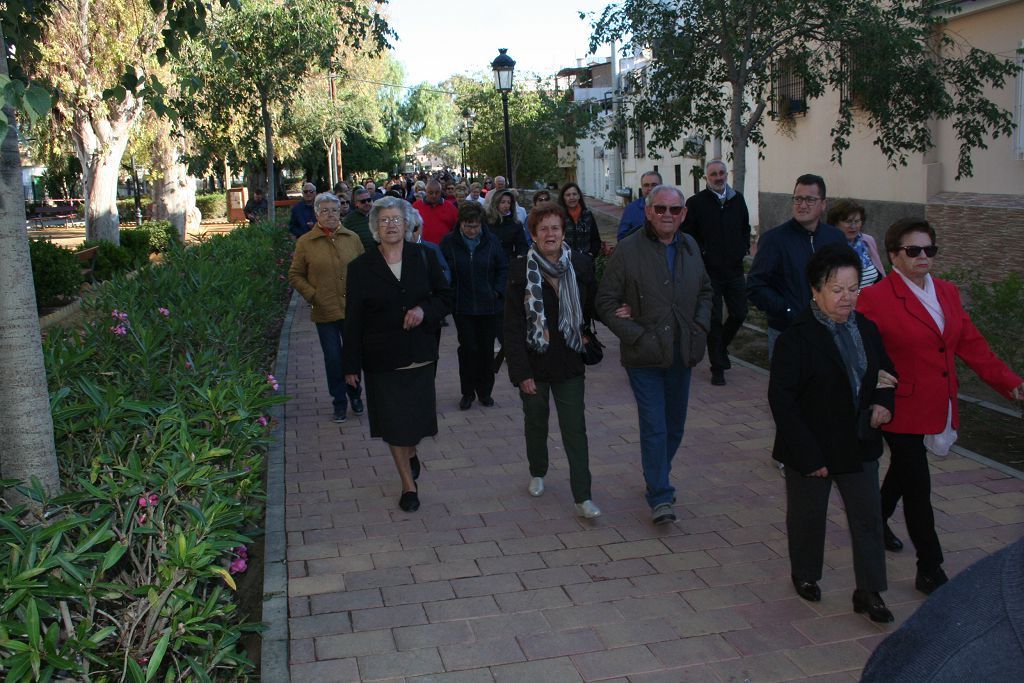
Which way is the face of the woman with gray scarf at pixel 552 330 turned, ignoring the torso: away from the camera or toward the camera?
toward the camera

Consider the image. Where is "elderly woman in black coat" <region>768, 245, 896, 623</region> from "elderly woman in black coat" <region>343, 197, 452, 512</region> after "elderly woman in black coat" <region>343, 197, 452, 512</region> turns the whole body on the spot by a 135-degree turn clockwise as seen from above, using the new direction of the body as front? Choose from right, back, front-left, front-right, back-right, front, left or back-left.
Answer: back

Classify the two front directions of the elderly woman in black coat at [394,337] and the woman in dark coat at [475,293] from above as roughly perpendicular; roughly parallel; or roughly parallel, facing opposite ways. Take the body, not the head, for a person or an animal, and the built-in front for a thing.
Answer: roughly parallel

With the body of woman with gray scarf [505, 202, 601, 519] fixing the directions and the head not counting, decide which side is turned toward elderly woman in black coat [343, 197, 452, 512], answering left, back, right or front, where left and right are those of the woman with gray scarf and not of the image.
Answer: right

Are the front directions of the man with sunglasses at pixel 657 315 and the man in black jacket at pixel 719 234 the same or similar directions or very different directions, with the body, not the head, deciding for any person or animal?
same or similar directions

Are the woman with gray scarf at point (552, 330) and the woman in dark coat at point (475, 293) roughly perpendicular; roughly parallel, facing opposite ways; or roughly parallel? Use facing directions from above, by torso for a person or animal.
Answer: roughly parallel

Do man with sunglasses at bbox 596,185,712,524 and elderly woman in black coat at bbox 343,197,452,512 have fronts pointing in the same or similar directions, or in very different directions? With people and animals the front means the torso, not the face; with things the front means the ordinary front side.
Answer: same or similar directions

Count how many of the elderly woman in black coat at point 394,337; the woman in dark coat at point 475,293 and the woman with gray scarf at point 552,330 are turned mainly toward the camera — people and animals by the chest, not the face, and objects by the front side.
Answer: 3

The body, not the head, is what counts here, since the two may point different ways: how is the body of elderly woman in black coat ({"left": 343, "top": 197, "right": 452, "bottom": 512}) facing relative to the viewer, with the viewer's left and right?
facing the viewer

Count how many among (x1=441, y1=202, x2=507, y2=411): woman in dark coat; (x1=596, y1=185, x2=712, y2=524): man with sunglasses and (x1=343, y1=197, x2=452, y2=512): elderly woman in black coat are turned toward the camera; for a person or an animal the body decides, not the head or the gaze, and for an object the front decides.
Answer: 3

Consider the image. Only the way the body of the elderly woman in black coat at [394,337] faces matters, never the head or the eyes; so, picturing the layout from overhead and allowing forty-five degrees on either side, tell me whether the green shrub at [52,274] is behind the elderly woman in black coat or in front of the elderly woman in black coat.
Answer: behind

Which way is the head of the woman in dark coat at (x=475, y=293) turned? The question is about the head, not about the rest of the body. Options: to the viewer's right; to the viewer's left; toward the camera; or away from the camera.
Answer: toward the camera

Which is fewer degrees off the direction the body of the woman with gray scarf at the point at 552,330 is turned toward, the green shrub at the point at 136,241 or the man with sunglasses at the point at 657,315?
the man with sunglasses

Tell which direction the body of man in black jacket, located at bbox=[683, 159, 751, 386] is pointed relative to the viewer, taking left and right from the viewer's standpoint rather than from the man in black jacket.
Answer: facing the viewer
